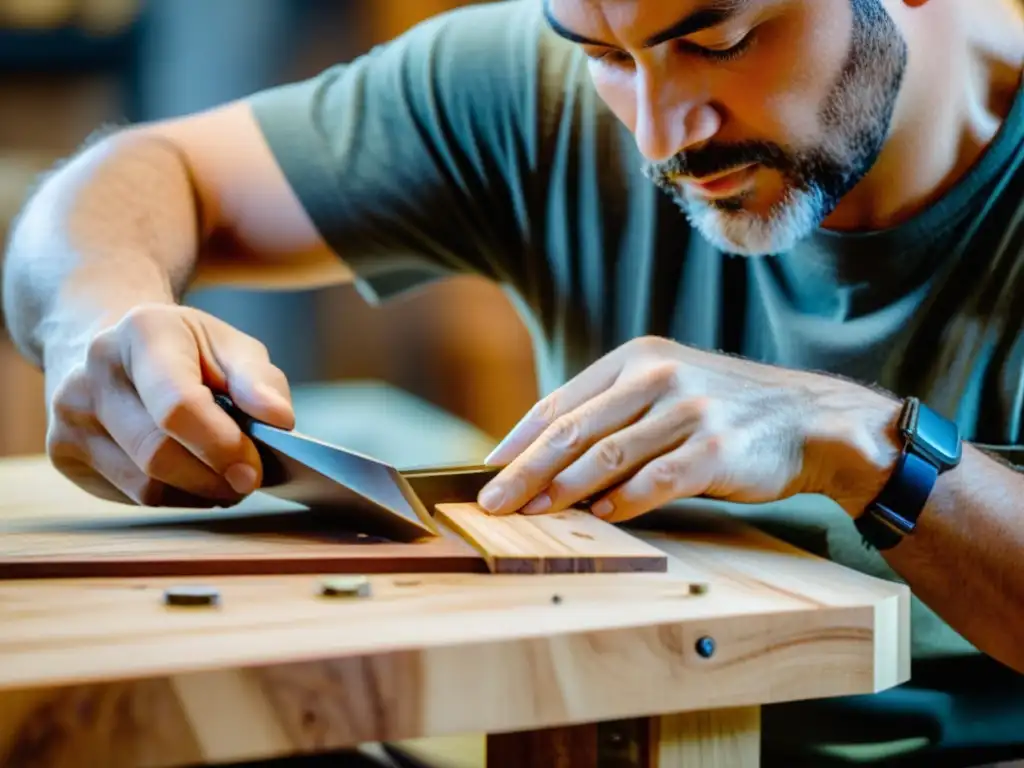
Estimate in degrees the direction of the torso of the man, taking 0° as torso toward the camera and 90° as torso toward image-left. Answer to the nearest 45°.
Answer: approximately 45°
